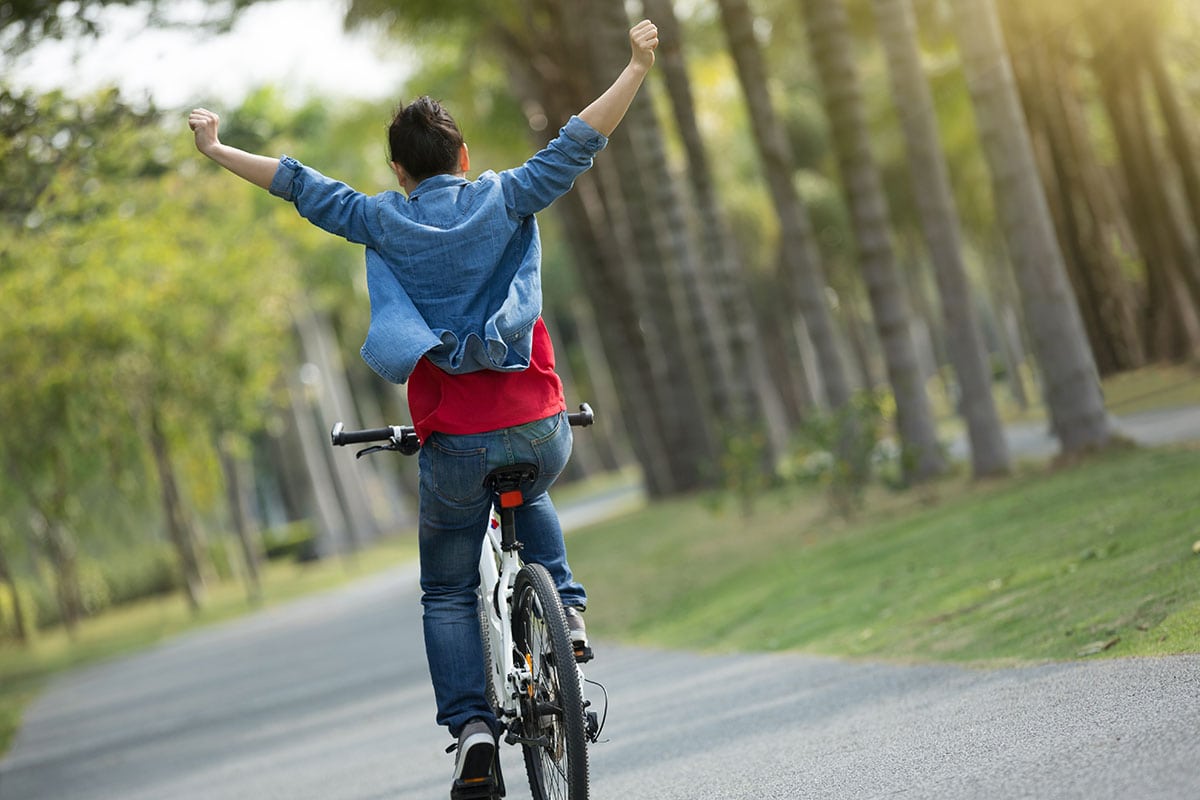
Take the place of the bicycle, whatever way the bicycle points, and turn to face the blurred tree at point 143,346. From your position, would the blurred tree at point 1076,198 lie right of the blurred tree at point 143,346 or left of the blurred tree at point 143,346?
right

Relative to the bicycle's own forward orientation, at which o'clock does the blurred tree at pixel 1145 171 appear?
The blurred tree is roughly at 1 o'clock from the bicycle.

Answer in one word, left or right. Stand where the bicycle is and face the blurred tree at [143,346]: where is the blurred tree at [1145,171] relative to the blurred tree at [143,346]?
right

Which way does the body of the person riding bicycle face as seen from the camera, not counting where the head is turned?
away from the camera

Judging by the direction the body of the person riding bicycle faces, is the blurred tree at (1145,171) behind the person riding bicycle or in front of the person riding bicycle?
in front

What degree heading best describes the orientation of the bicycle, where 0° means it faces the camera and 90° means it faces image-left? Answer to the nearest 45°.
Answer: approximately 180°

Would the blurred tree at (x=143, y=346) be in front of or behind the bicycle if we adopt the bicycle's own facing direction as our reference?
in front
